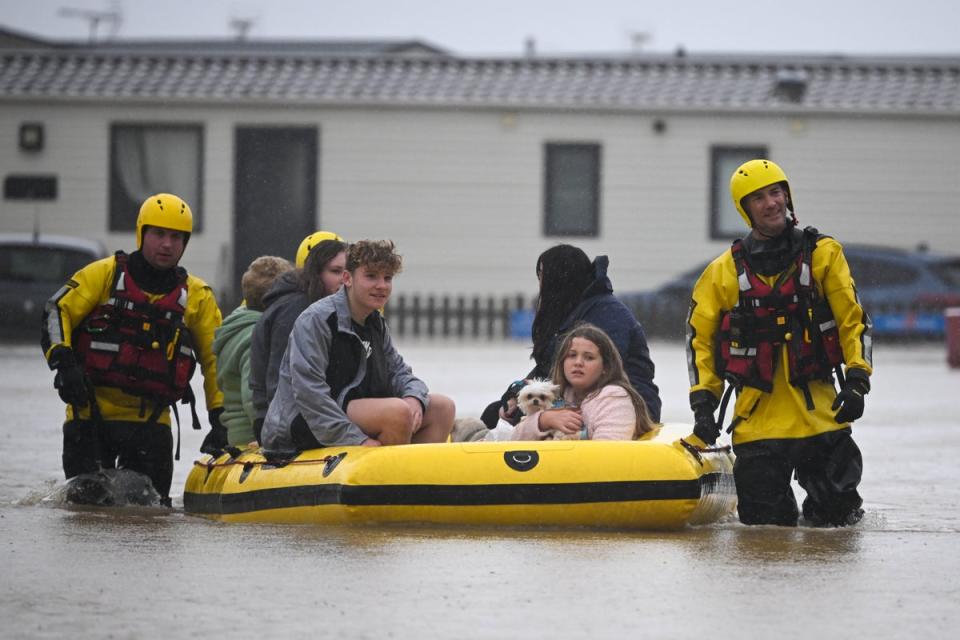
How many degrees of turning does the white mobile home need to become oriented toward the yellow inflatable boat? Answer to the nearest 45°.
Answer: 0° — it already faces it

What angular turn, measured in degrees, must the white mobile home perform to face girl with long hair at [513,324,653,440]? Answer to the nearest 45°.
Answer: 0° — it already faces them

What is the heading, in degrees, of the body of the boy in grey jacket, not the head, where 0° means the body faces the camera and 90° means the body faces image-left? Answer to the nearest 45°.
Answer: approximately 315°

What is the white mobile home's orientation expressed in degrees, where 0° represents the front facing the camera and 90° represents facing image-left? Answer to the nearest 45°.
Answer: approximately 0°

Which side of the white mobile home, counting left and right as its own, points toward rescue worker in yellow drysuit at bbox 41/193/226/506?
front

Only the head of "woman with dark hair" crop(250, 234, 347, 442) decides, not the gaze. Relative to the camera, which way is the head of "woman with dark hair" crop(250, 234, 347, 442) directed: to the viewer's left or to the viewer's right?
to the viewer's right

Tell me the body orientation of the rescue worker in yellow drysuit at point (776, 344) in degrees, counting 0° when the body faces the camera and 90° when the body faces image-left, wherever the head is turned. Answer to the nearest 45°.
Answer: approximately 0°

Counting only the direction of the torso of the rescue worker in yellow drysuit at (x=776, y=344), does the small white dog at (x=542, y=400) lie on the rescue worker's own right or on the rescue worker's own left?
on the rescue worker's own right

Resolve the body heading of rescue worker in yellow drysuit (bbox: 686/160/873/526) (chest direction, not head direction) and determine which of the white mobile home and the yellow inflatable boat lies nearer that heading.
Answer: the yellow inflatable boat

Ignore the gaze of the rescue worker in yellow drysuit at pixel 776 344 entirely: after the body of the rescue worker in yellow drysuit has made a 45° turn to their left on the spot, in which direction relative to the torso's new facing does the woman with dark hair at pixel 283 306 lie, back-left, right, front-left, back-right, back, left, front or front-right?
back-right
